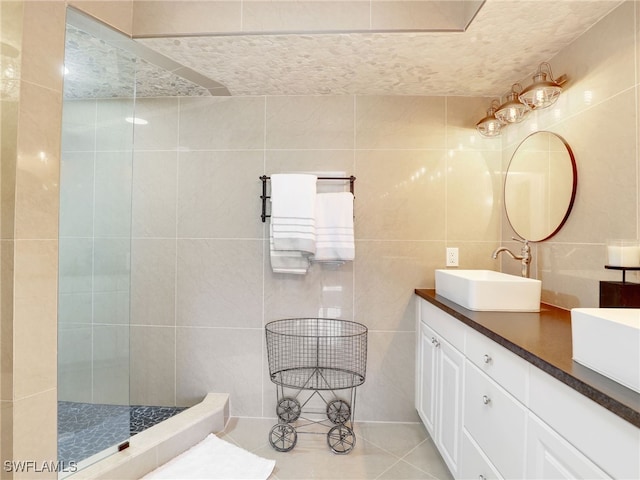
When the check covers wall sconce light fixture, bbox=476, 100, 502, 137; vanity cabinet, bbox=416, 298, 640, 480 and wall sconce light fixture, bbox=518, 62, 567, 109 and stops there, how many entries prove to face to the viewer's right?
0

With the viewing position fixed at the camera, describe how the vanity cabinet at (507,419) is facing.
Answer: facing the viewer and to the left of the viewer

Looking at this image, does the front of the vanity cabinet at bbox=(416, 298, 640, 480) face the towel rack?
no

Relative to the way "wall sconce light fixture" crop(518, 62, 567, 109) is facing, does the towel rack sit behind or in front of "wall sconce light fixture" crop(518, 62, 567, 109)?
in front

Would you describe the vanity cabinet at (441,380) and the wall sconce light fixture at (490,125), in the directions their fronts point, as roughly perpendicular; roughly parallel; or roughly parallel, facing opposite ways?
roughly parallel

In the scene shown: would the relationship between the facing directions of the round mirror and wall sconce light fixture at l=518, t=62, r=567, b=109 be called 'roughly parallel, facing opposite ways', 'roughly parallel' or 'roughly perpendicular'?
roughly parallel

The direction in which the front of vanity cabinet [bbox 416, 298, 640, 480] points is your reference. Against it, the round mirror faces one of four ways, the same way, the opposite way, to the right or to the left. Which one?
the same way

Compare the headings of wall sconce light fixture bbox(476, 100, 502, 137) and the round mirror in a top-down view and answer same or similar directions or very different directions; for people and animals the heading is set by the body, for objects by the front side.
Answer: same or similar directions

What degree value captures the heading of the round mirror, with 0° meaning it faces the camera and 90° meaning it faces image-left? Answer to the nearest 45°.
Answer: approximately 45°

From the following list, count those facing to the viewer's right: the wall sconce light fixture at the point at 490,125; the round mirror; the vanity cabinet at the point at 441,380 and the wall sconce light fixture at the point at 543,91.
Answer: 0

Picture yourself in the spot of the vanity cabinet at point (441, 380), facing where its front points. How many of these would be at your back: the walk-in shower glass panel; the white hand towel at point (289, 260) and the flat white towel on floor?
0

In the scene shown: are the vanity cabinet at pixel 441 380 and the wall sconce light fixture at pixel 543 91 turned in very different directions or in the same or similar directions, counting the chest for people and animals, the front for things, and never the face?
same or similar directions

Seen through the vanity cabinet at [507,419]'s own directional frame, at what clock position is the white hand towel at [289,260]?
The white hand towel is roughly at 2 o'clock from the vanity cabinet.

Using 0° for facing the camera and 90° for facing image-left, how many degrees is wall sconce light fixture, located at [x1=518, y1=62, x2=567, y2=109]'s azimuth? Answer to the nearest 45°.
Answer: approximately 45°
